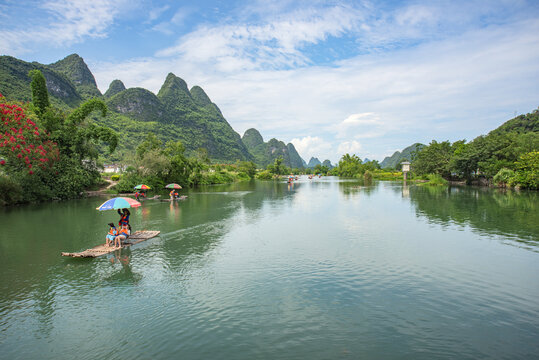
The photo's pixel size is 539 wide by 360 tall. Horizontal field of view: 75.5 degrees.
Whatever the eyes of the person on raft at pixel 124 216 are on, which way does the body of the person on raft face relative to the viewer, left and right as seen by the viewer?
facing the viewer and to the left of the viewer

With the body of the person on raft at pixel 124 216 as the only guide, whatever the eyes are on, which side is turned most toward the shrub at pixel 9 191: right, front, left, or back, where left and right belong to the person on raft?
right

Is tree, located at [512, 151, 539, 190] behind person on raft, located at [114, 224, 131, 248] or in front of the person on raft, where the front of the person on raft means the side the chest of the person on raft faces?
behind

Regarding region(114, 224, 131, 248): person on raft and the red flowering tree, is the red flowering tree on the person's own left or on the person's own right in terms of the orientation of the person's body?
on the person's own right

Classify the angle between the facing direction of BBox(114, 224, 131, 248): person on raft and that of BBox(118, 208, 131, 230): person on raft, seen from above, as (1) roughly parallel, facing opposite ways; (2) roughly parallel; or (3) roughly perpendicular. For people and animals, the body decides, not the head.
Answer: roughly parallel

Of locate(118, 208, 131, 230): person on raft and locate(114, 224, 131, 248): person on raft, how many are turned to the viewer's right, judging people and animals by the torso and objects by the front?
0

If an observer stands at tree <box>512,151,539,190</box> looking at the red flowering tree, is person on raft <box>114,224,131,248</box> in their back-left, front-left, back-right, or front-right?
front-left
